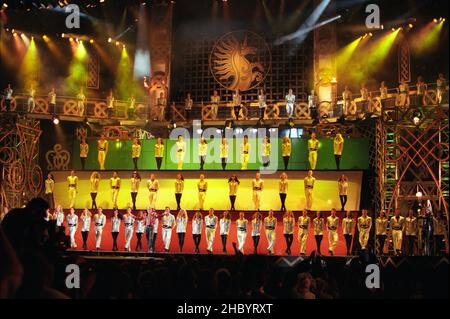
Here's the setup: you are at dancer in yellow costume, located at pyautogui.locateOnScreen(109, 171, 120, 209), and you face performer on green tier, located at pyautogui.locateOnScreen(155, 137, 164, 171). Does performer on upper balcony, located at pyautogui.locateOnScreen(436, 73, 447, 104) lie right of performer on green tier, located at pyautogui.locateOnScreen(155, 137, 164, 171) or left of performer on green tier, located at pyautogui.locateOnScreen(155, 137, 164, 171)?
right

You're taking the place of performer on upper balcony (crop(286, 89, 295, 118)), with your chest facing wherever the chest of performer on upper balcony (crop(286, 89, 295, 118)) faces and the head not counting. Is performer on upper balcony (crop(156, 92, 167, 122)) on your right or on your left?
on your right

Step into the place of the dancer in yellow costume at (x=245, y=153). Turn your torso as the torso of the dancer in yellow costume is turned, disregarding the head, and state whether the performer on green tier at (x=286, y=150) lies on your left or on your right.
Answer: on your left

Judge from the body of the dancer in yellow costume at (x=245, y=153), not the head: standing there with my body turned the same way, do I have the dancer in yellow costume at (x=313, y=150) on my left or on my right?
on my left

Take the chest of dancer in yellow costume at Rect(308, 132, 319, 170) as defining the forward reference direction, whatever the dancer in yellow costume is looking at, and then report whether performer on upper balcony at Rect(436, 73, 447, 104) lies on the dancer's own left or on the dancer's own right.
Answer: on the dancer's own left

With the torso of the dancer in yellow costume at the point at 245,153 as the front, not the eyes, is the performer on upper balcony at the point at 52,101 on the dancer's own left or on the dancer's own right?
on the dancer's own right

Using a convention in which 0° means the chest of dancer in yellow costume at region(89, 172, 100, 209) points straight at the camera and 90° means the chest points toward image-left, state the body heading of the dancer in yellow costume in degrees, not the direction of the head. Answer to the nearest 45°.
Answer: approximately 0°

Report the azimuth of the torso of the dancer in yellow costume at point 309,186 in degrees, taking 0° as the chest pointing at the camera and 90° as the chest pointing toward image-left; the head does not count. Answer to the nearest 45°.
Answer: approximately 0°

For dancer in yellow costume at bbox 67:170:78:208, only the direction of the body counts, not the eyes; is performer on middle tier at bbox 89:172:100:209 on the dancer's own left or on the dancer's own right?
on the dancer's own left

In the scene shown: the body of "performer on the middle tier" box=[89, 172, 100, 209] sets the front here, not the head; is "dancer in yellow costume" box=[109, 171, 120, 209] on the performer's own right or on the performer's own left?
on the performer's own left
